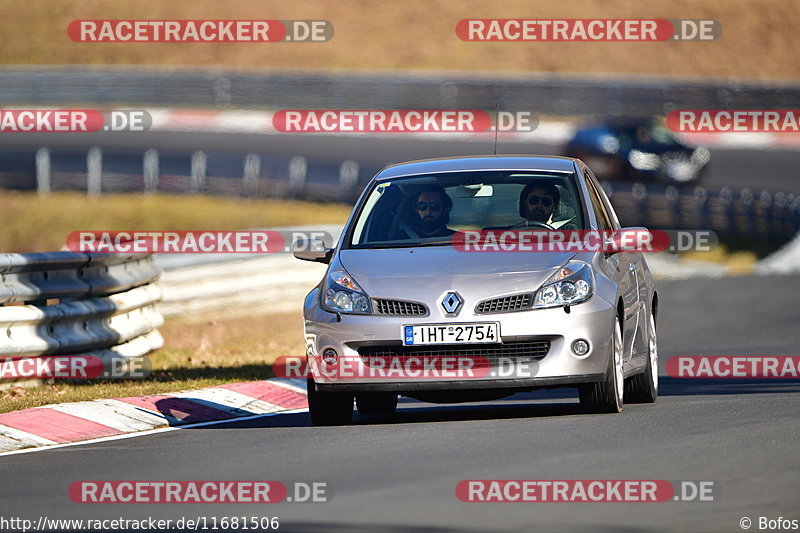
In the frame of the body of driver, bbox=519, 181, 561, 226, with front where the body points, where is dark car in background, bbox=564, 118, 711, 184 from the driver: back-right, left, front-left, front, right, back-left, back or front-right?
back

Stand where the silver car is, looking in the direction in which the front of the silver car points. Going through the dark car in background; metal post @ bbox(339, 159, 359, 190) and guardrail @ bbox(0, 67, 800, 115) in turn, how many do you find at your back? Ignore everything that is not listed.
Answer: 3

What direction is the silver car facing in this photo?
toward the camera

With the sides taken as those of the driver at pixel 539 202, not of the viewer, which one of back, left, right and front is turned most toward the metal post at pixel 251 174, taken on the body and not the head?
back

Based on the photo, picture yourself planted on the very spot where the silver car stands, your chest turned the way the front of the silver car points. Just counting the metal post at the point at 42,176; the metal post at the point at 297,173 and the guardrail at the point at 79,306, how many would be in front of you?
0

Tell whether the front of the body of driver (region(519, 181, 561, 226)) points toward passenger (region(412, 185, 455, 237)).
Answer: no

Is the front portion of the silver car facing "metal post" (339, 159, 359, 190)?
no

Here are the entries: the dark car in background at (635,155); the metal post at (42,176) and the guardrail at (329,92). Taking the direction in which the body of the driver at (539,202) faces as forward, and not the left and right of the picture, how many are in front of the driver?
0

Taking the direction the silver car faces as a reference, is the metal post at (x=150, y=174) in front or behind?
behind

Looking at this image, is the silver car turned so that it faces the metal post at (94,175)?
no

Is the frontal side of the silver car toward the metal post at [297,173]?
no

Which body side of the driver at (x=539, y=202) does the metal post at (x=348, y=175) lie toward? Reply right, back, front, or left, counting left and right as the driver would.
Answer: back

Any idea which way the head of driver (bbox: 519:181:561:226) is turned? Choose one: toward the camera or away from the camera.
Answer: toward the camera

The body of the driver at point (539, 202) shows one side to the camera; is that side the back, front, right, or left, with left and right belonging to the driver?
front

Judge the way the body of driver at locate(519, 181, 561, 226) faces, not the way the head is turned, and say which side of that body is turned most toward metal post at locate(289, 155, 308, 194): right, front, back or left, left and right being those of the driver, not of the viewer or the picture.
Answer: back
